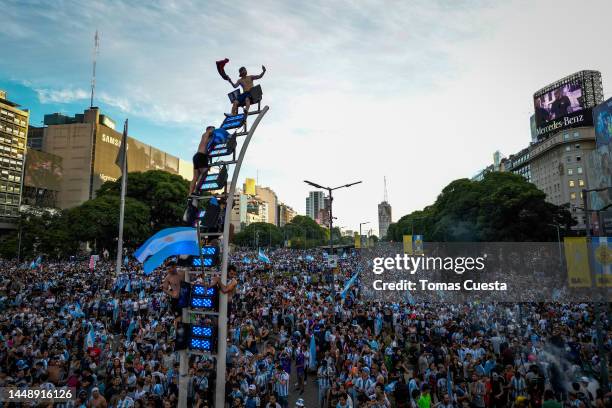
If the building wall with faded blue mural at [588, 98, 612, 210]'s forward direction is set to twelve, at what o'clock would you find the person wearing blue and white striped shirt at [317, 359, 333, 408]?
The person wearing blue and white striped shirt is roughly at 11 o'clock from the building wall with faded blue mural.

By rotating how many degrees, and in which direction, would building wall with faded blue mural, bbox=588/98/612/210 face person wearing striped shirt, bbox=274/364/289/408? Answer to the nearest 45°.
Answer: approximately 45° to its left

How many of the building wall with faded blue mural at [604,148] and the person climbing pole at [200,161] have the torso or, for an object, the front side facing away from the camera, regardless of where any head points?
0

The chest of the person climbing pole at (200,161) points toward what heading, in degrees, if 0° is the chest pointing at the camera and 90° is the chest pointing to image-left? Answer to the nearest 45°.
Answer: approximately 270°

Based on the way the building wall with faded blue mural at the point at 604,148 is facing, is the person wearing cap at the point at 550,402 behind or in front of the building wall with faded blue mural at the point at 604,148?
in front
